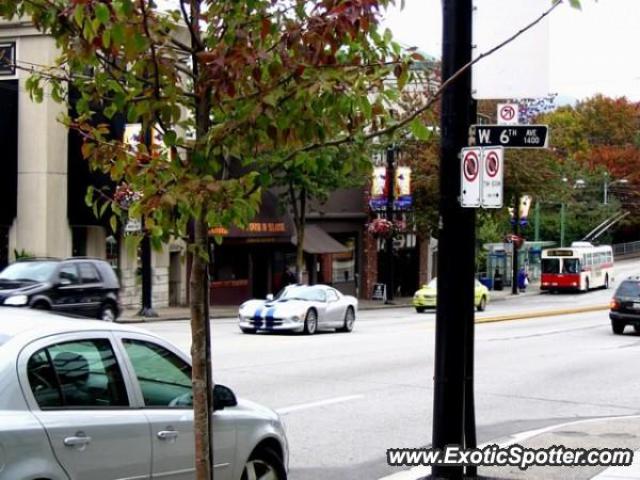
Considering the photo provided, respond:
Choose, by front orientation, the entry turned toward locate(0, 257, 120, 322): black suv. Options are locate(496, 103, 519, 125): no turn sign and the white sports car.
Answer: the white sports car

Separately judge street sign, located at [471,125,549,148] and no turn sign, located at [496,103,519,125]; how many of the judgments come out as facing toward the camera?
2

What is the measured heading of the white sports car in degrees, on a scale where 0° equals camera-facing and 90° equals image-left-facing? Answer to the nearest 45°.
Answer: approximately 45°

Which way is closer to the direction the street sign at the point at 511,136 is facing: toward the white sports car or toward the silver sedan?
the silver sedan

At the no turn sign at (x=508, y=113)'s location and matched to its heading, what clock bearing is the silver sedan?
The silver sedan is roughly at 1 o'clock from the no turn sign.

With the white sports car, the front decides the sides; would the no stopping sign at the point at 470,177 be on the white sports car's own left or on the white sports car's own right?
on the white sports car's own left

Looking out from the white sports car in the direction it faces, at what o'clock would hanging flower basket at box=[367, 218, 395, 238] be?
The hanging flower basket is roughly at 5 o'clock from the white sports car.

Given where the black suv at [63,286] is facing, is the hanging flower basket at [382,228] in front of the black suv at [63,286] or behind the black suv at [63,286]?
behind
